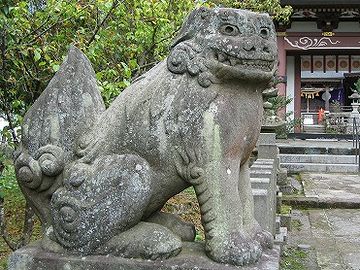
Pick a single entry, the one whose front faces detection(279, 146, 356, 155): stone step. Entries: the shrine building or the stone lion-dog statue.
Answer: the shrine building

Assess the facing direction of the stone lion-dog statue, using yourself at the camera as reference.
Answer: facing the viewer and to the right of the viewer

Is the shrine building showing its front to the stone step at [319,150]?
yes

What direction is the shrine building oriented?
toward the camera

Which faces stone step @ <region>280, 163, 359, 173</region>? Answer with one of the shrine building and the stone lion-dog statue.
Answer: the shrine building

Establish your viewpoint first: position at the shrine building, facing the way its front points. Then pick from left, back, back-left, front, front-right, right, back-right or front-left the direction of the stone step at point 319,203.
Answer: front

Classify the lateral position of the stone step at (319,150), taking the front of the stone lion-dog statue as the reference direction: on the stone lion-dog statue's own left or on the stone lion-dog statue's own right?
on the stone lion-dog statue's own left

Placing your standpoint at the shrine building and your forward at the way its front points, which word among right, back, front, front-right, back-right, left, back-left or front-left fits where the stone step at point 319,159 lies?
front

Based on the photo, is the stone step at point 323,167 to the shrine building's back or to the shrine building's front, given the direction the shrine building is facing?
to the front

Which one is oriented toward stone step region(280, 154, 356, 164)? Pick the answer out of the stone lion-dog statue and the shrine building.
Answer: the shrine building

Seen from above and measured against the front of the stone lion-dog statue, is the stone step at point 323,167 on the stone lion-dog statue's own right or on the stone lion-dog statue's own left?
on the stone lion-dog statue's own left

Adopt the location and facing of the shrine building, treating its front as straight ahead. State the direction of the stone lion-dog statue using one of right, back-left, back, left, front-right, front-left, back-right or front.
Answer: front

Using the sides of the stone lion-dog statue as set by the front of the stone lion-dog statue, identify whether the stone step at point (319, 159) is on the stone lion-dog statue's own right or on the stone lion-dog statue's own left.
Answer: on the stone lion-dog statue's own left
